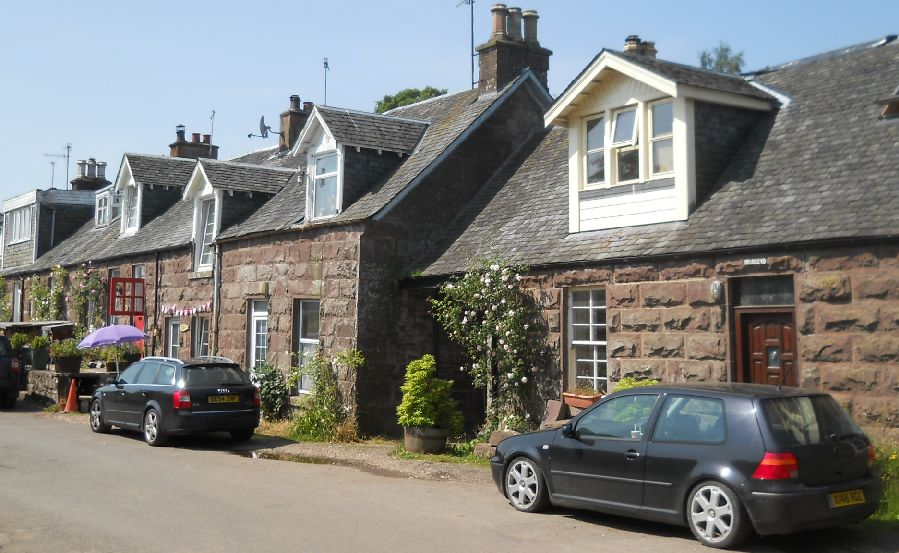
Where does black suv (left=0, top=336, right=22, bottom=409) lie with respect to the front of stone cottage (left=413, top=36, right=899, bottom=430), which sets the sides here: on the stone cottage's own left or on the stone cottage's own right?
on the stone cottage's own right

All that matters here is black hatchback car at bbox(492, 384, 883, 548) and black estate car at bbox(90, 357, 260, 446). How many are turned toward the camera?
0

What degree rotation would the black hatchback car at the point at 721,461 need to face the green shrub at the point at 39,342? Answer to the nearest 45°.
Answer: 0° — it already faces it

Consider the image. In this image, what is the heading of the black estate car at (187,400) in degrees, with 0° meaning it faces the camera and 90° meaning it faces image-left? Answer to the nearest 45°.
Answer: approximately 135°

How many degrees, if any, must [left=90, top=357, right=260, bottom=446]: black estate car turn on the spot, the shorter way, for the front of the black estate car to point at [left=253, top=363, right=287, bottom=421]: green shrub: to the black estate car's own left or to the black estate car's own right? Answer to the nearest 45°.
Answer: approximately 90° to the black estate car's own right

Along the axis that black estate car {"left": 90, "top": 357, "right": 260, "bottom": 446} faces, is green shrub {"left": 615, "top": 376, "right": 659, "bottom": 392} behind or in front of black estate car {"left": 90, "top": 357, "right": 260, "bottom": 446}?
behind

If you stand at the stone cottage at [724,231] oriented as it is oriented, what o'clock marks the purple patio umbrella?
The purple patio umbrella is roughly at 2 o'clock from the stone cottage.

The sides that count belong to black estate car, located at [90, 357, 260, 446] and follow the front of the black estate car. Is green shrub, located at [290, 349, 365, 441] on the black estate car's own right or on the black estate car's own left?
on the black estate car's own right

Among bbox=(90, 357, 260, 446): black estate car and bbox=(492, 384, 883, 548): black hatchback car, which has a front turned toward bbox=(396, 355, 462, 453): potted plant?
the black hatchback car

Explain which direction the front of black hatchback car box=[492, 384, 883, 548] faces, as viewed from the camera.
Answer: facing away from the viewer and to the left of the viewer

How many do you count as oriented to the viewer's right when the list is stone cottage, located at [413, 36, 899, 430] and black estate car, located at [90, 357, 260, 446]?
0

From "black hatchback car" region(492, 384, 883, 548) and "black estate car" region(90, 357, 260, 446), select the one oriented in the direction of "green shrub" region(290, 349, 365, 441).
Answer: the black hatchback car

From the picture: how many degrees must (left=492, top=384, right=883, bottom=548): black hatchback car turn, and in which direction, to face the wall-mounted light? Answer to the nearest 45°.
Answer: approximately 45° to its right

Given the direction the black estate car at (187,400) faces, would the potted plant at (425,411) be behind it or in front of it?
behind
